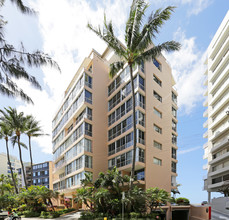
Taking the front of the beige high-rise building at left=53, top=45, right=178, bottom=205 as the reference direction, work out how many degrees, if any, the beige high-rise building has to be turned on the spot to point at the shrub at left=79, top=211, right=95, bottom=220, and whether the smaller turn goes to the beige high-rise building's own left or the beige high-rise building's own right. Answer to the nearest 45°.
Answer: approximately 45° to the beige high-rise building's own left

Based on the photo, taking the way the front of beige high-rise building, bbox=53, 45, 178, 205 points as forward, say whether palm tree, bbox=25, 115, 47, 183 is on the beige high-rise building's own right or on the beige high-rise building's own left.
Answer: on the beige high-rise building's own right

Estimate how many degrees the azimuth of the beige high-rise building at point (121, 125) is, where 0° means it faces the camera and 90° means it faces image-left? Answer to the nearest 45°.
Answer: approximately 45°

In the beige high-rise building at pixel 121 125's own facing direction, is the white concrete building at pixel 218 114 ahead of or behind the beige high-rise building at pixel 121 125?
behind

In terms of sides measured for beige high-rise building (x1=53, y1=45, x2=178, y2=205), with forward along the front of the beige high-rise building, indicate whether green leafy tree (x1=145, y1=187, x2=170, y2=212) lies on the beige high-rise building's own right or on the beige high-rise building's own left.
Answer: on the beige high-rise building's own left
